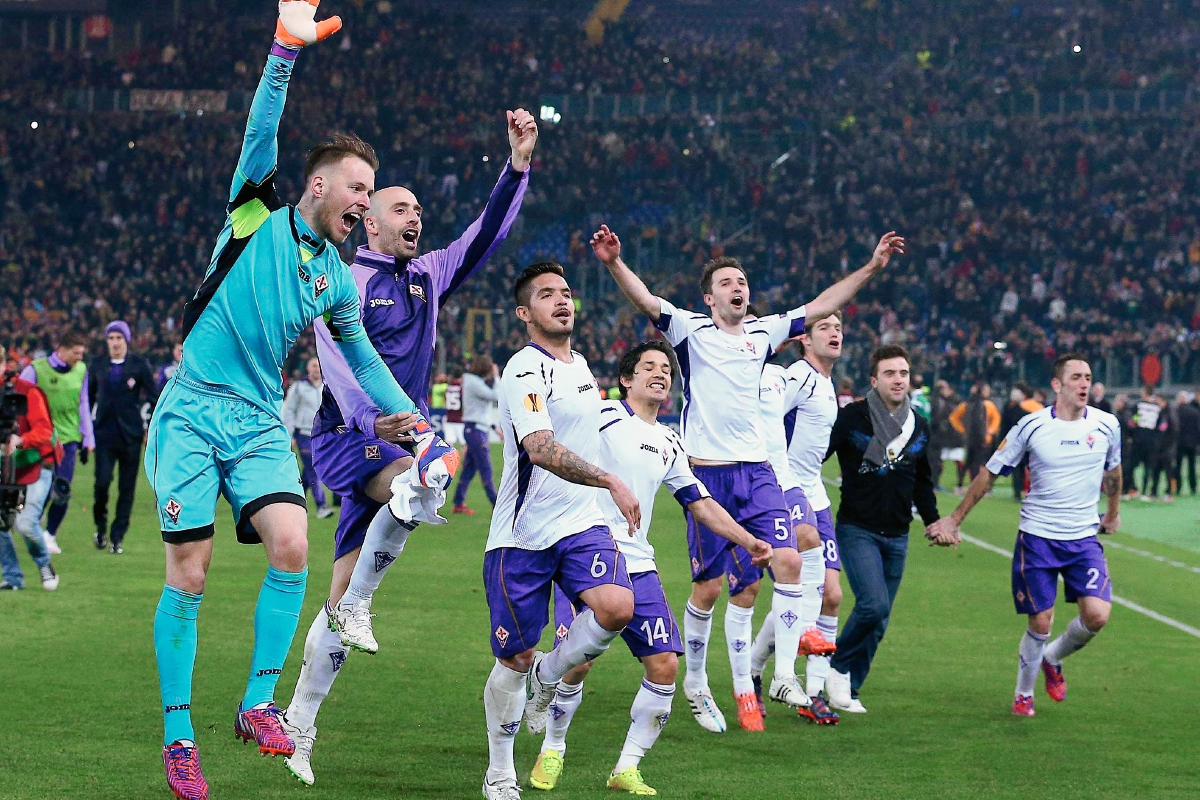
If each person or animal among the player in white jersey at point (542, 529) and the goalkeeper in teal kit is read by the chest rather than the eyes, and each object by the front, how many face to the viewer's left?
0

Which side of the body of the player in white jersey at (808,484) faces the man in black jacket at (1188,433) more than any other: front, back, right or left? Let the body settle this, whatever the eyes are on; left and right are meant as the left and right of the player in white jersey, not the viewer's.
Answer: left

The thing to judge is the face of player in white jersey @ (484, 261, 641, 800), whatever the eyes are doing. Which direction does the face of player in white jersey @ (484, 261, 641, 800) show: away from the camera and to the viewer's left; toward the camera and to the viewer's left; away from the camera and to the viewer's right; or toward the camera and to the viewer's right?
toward the camera and to the viewer's right

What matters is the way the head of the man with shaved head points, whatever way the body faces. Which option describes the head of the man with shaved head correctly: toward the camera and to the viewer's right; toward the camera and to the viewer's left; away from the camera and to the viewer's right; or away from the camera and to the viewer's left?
toward the camera and to the viewer's right

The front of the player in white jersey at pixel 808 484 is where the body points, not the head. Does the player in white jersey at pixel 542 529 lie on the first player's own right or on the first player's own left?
on the first player's own right

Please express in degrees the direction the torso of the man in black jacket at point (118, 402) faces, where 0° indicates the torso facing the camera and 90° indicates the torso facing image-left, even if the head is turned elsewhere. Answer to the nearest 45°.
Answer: approximately 0°

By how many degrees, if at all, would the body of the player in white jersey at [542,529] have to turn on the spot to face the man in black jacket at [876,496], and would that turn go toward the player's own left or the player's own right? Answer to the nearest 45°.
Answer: approximately 90° to the player's own left

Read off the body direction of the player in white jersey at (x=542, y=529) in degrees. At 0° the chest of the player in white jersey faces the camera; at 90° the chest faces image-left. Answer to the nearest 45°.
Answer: approximately 315°

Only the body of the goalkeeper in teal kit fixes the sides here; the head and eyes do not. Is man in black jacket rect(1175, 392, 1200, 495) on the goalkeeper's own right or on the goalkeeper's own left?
on the goalkeeper's own left
